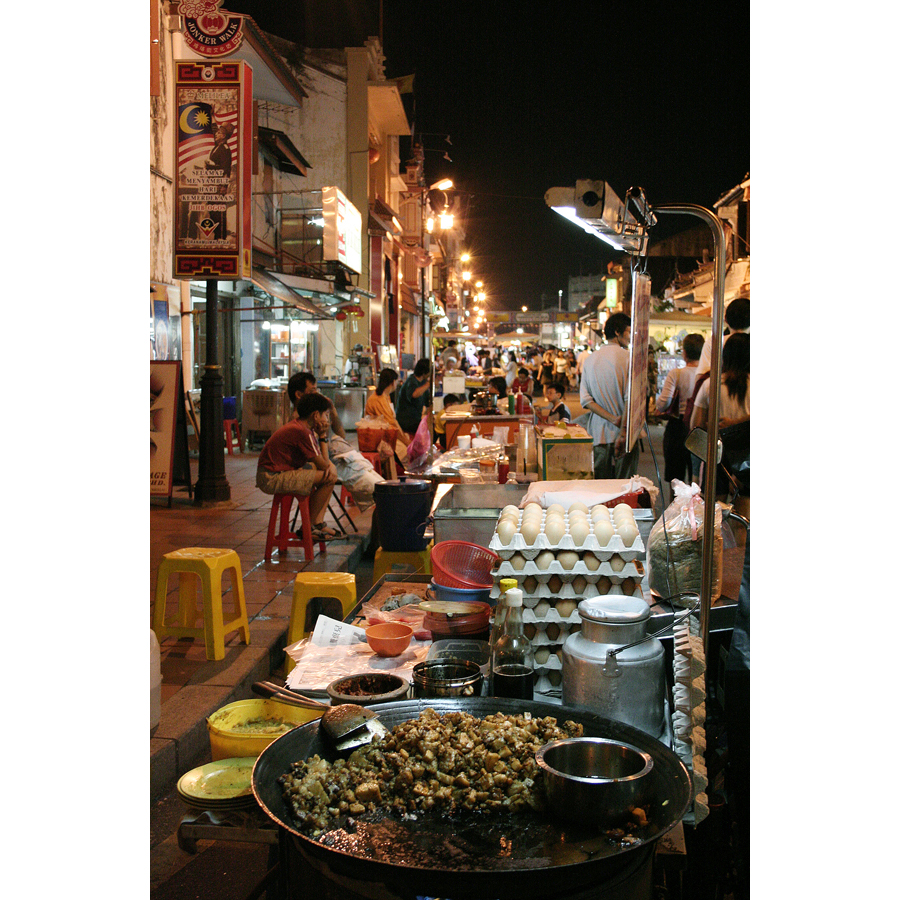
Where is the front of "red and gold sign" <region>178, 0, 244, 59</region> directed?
toward the camera

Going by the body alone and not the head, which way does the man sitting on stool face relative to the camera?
to the viewer's right

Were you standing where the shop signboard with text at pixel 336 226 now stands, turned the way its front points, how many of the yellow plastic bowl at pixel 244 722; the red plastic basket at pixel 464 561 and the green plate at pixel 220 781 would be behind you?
0

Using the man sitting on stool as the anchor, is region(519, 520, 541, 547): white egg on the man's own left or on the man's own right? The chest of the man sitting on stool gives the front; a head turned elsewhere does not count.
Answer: on the man's own right

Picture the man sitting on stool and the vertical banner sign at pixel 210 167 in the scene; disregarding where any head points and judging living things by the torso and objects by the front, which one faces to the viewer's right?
the man sitting on stool

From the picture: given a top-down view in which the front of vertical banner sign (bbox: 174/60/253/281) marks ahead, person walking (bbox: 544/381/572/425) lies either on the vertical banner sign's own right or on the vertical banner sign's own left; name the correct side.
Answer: on the vertical banner sign's own left

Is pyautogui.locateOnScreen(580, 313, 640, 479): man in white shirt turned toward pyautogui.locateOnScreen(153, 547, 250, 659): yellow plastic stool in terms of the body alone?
no

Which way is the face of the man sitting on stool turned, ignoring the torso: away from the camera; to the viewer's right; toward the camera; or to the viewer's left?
to the viewer's right

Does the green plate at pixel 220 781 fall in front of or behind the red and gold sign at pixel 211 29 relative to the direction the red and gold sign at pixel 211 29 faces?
in front
